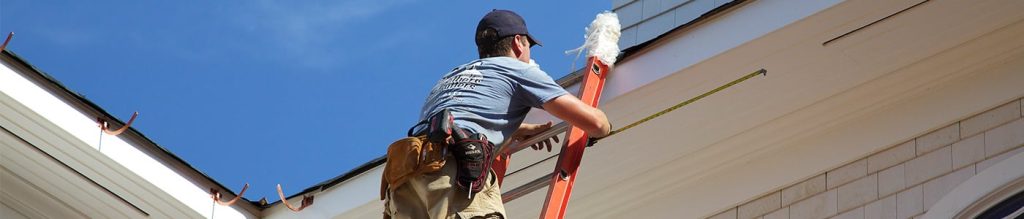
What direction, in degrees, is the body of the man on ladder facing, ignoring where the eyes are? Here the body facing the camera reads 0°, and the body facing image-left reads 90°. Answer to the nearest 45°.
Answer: approximately 225°

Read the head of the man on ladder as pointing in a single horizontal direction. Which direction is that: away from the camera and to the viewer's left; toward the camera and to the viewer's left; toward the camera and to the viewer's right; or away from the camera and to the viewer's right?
away from the camera and to the viewer's right
